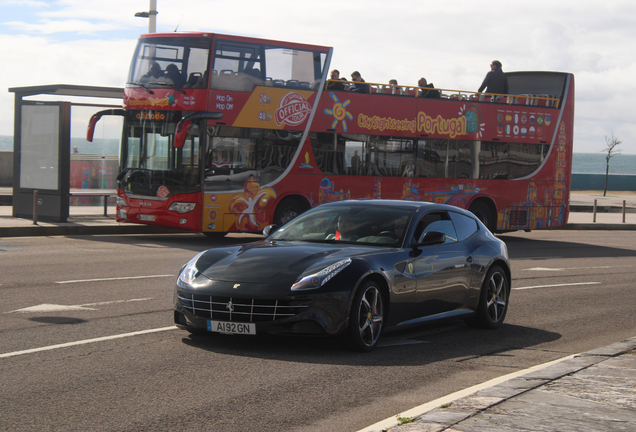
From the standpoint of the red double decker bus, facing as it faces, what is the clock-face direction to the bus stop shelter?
The bus stop shelter is roughly at 2 o'clock from the red double decker bus.

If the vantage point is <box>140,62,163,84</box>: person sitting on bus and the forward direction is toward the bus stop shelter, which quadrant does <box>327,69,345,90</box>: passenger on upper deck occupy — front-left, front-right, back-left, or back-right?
back-right

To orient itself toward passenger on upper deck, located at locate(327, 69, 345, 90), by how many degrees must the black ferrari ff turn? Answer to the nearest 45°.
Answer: approximately 135° to its right

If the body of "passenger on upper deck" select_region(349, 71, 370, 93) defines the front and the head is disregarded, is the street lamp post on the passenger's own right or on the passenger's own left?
on the passenger's own right

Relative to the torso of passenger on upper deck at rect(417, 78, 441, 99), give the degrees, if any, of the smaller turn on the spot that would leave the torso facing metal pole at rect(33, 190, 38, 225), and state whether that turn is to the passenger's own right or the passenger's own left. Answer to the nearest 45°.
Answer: approximately 45° to the passenger's own right

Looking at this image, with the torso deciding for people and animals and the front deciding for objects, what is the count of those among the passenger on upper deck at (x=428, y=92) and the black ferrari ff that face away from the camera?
0

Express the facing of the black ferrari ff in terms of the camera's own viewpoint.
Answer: facing the viewer and to the left of the viewer

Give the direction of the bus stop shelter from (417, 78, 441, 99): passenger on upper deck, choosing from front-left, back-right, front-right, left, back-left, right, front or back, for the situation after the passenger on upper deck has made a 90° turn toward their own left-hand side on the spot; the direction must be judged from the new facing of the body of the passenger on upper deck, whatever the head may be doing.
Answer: back-right

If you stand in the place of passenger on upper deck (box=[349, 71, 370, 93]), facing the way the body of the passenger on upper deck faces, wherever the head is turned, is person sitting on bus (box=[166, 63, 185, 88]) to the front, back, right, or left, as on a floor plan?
front

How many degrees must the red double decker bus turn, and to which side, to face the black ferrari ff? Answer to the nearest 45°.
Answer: approximately 45° to its left

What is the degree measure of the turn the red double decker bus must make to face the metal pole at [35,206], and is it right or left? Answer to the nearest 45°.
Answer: approximately 45° to its right

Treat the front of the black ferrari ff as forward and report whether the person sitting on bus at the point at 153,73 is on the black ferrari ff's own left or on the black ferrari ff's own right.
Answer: on the black ferrari ff's own right

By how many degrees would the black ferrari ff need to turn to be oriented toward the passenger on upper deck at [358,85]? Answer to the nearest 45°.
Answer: approximately 135° to its right

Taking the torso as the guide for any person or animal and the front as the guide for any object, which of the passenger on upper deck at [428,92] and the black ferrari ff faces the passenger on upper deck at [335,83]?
the passenger on upper deck at [428,92]
